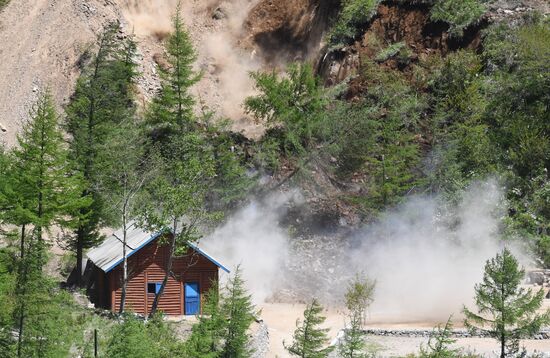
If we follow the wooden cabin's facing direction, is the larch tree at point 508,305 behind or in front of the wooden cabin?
in front

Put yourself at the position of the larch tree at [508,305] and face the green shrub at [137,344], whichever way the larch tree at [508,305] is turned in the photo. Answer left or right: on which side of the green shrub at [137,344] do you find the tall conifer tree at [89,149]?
right

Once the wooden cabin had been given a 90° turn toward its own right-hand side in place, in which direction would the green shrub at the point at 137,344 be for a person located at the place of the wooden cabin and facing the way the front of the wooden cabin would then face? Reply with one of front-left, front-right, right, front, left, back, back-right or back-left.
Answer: left

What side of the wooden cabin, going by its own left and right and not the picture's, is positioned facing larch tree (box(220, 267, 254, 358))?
front

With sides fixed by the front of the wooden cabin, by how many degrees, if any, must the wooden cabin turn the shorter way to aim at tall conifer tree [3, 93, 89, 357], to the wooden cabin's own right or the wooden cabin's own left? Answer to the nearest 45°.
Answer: approximately 45° to the wooden cabin's own right

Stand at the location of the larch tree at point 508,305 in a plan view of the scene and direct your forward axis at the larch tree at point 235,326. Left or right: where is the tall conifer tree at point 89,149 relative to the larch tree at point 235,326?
right

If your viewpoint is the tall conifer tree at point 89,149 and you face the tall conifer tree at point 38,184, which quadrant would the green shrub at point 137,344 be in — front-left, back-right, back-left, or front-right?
front-left

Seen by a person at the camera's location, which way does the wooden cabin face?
facing the viewer

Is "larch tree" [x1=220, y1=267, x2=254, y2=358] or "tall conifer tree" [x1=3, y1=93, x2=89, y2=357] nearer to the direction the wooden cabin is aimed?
the larch tree
